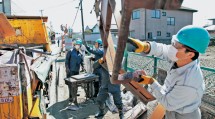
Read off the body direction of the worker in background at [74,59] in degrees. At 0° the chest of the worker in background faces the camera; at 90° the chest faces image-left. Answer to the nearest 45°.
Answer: approximately 315°

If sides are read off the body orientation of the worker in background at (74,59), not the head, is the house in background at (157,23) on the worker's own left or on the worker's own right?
on the worker's own left

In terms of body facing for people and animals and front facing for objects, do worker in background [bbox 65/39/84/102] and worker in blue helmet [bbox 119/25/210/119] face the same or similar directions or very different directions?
very different directions

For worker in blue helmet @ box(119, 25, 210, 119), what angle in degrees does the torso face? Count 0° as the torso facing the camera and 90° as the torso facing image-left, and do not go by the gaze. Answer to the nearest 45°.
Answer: approximately 90°

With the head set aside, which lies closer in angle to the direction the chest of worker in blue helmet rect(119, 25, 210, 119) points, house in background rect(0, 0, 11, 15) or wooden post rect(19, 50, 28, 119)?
the wooden post

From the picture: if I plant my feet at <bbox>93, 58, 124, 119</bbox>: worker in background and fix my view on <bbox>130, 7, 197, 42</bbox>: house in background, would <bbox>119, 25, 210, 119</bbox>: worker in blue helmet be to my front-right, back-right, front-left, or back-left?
back-right

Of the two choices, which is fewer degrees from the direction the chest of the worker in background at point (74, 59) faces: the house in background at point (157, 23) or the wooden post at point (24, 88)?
the wooden post

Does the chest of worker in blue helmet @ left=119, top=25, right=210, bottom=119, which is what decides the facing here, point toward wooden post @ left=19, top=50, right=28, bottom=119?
yes

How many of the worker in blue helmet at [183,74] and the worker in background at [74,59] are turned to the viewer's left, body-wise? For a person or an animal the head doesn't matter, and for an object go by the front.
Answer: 1
